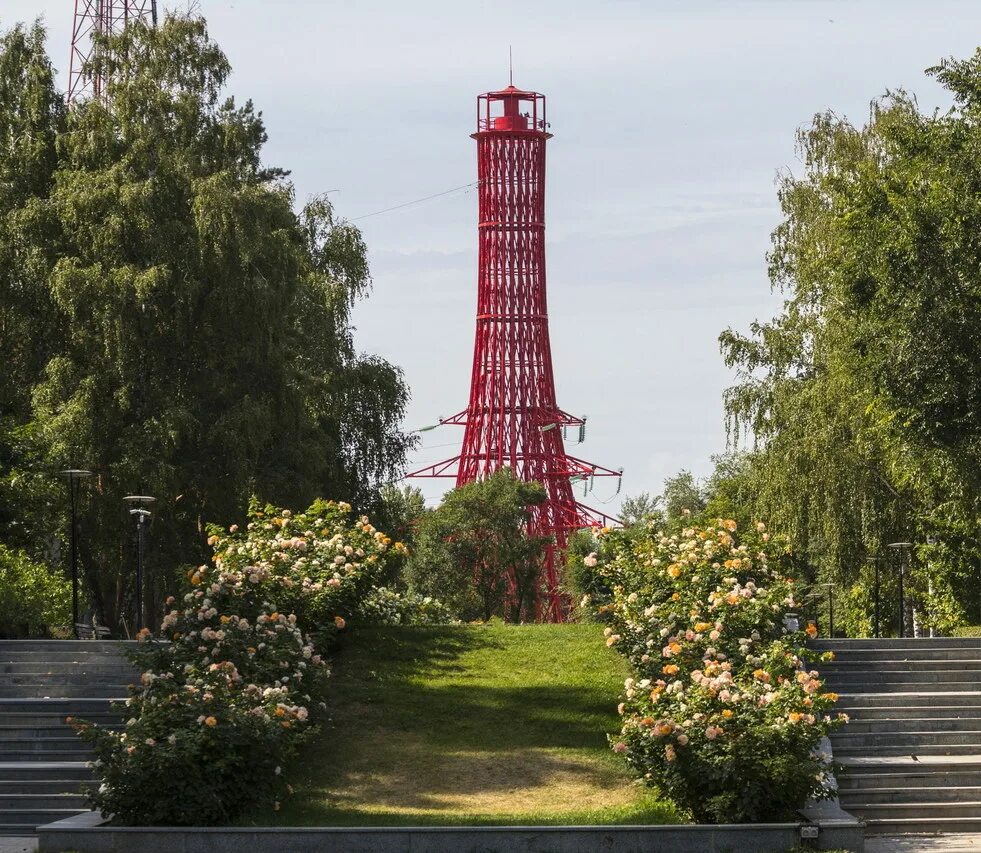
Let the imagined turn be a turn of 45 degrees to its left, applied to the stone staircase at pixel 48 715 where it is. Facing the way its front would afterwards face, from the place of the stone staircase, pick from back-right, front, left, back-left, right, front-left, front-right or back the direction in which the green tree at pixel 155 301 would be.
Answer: back-left

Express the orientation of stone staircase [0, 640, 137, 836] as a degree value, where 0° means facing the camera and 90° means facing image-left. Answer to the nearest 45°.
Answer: approximately 0°

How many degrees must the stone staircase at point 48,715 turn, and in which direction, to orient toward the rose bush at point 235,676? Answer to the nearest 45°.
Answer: approximately 45° to its left

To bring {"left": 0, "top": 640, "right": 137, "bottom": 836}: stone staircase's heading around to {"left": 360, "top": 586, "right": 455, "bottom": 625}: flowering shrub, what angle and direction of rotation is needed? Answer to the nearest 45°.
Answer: approximately 135° to its left
